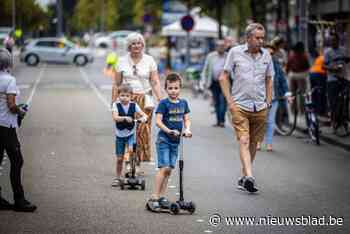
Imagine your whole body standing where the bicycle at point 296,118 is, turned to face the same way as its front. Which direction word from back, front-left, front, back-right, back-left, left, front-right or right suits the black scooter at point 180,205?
front-right

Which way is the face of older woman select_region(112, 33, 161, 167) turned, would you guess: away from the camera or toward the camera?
toward the camera

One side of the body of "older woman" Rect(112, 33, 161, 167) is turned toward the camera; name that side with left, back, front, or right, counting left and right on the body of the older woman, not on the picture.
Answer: front

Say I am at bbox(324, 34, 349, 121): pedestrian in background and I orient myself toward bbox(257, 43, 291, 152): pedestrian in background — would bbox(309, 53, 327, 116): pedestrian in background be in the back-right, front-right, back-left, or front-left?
back-right

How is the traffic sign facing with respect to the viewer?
toward the camera

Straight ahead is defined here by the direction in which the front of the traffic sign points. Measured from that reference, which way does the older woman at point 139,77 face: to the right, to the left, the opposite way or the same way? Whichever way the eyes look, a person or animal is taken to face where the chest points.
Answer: the same way

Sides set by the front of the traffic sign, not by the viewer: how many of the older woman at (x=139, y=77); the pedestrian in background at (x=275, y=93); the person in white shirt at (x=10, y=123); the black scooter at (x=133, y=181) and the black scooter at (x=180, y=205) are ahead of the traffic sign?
5

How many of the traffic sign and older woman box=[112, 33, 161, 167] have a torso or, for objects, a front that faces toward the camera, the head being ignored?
2

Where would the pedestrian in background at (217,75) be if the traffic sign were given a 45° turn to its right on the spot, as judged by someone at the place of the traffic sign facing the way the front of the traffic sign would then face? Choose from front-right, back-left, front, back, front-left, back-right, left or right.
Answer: front-left

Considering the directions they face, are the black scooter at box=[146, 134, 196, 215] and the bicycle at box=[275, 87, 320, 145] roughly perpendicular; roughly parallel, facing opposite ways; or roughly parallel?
roughly parallel

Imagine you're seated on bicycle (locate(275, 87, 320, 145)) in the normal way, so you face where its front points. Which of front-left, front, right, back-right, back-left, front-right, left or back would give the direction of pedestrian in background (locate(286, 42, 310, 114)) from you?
back-left

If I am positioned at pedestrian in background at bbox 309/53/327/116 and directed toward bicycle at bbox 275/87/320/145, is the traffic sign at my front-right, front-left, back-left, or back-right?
back-right

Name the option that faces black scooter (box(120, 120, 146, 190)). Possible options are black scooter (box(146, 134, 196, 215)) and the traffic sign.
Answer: the traffic sign

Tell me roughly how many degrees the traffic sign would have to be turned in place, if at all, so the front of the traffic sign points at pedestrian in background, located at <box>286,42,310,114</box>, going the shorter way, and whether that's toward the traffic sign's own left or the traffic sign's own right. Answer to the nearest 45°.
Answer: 0° — it already faces them
